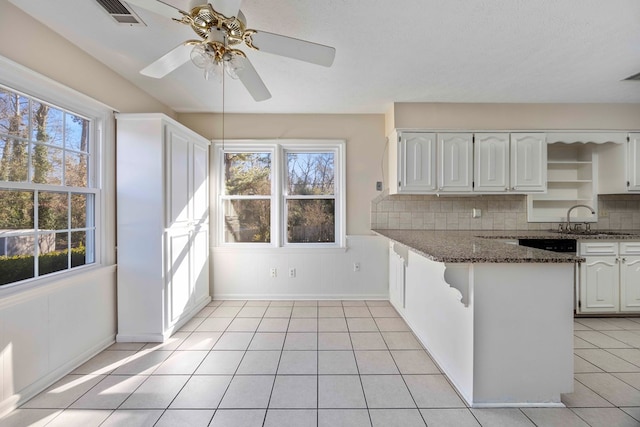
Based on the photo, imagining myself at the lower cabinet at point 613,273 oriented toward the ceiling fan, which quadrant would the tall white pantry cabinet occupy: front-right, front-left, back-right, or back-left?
front-right

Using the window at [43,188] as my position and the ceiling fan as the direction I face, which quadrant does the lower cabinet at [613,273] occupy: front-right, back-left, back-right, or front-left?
front-left

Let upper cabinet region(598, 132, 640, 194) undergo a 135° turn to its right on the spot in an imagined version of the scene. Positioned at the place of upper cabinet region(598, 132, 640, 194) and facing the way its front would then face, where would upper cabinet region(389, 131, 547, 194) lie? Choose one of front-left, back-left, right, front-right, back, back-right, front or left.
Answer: front-left

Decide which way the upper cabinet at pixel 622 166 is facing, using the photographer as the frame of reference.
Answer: facing the viewer and to the right of the viewer

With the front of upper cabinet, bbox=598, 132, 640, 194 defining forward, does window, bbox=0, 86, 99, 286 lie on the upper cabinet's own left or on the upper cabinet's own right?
on the upper cabinet's own right

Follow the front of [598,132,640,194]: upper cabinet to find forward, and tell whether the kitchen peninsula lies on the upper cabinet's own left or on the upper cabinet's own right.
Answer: on the upper cabinet's own right

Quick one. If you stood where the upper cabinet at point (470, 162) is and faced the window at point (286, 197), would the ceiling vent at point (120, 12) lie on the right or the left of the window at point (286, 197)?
left

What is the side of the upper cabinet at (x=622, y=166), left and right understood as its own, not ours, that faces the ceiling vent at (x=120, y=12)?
right

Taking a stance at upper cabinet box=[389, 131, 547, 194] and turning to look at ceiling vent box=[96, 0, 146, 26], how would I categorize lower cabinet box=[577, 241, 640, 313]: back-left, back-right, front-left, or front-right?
back-left

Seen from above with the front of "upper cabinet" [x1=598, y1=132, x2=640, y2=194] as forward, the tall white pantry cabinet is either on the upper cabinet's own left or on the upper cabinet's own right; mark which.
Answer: on the upper cabinet's own right

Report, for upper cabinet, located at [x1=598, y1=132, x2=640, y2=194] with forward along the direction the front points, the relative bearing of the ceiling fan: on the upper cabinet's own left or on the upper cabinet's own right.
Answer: on the upper cabinet's own right

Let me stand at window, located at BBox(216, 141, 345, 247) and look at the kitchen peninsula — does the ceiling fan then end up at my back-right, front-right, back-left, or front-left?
front-right
